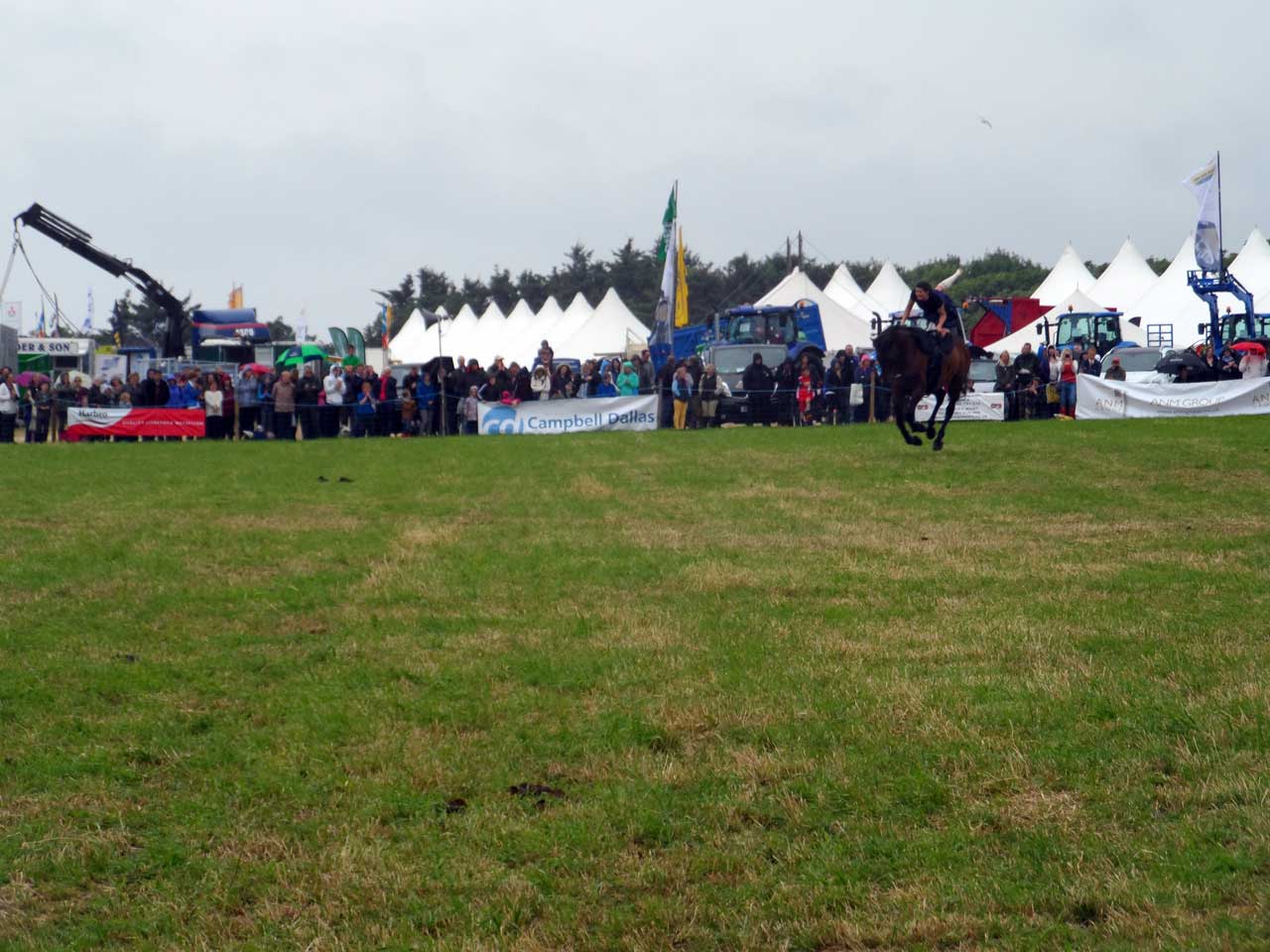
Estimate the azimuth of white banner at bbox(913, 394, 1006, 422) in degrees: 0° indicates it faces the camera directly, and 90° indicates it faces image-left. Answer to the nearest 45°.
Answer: approximately 0°

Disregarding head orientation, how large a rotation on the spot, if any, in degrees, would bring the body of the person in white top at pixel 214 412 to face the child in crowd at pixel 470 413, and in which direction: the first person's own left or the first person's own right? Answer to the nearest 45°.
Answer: approximately 45° to the first person's own left

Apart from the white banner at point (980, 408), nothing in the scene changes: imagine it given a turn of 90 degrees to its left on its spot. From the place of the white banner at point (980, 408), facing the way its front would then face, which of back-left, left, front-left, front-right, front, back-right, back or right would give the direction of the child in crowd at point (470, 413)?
back

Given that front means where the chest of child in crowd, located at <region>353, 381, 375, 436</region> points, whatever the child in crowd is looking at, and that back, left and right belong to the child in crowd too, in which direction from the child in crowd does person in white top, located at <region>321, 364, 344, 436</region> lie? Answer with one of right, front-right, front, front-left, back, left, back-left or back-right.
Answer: back-right

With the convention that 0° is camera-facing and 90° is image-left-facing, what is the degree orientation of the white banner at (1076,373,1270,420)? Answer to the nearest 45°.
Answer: approximately 0°

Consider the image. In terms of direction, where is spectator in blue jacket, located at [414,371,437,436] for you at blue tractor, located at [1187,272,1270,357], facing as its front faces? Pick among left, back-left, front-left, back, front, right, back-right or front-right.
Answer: front

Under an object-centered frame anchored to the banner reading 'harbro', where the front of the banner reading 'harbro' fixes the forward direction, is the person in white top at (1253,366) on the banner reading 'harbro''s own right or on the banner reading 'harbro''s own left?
on the banner reading 'harbro''s own left

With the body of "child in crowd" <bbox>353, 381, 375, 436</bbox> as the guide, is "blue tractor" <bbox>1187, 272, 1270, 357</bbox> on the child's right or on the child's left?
on the child's left

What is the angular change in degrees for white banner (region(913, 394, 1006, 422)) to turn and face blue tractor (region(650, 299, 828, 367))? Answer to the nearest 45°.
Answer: approximately 135° to its right

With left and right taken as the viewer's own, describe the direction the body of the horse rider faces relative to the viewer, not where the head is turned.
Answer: facing the viewer and to the left of the viewer

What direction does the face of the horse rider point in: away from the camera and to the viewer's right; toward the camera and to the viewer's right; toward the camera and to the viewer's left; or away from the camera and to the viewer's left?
toward the camera and to the viewer's left

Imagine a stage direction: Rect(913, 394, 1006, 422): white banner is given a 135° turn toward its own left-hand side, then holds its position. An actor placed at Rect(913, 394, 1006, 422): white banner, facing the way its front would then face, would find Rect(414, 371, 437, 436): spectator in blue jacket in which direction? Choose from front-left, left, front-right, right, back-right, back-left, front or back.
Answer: back-left

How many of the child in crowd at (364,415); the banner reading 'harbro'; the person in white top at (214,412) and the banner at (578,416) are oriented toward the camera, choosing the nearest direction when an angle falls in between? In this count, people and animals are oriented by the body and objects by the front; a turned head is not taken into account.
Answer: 4

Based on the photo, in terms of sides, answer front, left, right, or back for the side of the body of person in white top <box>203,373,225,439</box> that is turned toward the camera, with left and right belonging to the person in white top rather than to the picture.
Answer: front

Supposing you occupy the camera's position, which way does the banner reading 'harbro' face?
facing the viewer
